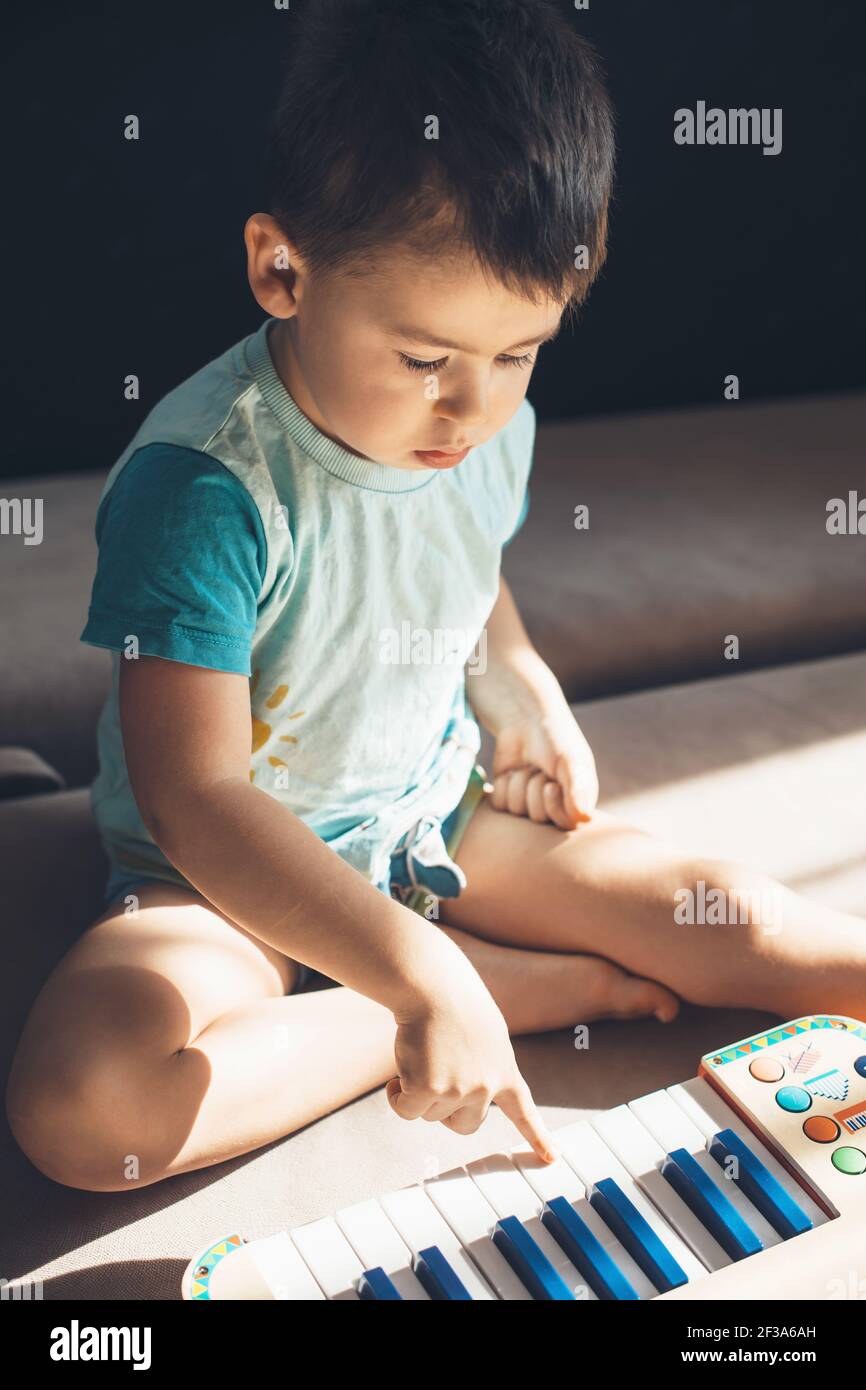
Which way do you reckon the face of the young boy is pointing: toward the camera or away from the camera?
toward the camera

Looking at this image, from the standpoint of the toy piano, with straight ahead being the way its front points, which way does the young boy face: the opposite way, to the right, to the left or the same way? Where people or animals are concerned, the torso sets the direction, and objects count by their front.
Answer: the opposite way

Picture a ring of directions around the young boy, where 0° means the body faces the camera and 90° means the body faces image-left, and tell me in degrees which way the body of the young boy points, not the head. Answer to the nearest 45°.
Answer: approximately 315°

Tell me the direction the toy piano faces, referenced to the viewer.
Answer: facing away from the viewer and to the left of the viewer
